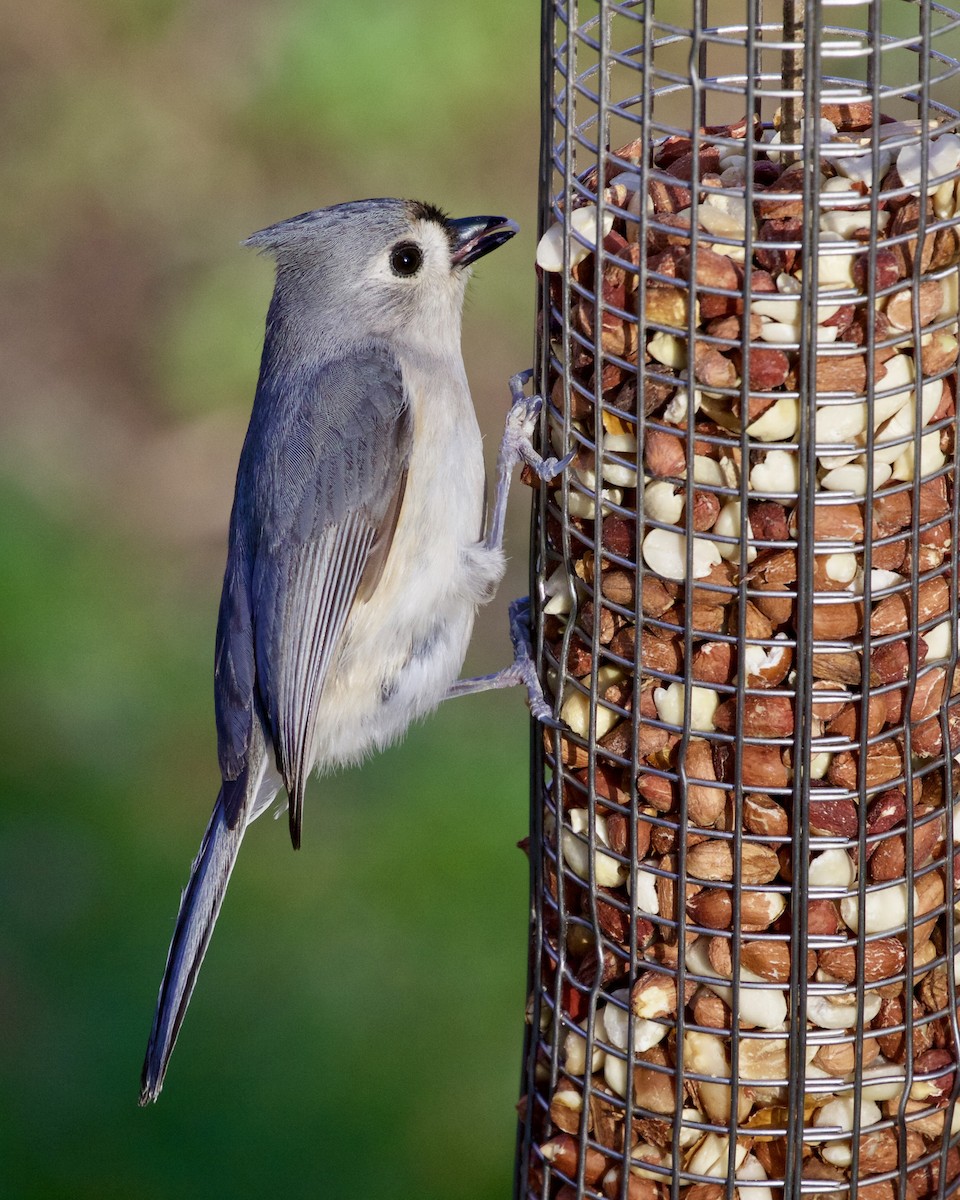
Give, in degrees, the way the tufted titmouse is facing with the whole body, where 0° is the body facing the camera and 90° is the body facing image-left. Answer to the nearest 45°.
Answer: approximately 270°
